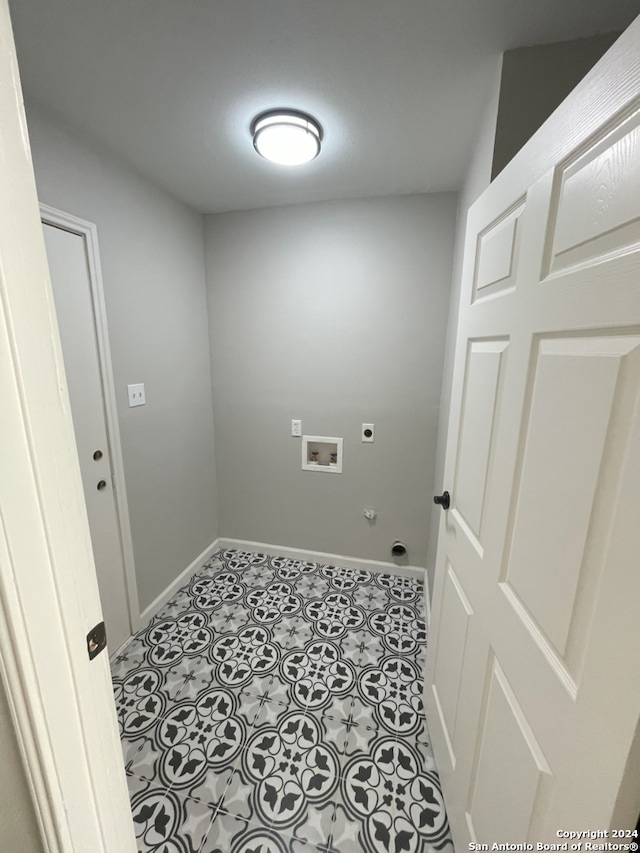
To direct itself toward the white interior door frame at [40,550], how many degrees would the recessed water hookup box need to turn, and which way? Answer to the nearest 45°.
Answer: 0° — it already faces it

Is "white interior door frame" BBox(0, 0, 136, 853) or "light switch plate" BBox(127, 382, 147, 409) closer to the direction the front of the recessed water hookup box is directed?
the white interior door frame

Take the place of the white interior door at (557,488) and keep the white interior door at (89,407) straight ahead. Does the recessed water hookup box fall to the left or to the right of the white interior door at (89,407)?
right

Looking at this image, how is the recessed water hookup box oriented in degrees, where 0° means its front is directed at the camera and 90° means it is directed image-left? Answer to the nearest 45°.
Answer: approximately 0°

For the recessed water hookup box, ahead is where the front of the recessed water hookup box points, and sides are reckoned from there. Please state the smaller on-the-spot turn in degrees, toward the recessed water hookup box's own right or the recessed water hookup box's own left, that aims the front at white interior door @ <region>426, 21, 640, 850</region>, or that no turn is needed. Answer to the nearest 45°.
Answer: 0° — it already faces it

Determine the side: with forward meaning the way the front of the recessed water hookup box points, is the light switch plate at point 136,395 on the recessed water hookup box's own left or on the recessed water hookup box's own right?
on the recessed water hookup box's own right
